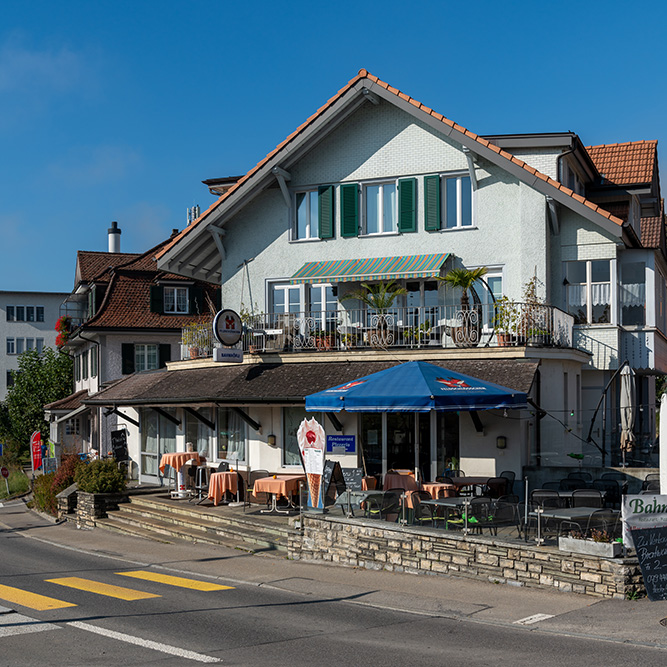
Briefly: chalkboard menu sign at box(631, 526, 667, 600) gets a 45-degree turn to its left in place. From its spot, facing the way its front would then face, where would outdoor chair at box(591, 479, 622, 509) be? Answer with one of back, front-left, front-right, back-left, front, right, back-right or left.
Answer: back-left

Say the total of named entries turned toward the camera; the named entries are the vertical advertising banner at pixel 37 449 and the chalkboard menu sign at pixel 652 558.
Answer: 2

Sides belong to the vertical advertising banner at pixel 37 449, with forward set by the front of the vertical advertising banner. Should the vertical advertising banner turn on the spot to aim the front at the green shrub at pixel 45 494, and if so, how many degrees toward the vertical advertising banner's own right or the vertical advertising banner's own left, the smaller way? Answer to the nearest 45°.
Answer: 0° — it already faces it

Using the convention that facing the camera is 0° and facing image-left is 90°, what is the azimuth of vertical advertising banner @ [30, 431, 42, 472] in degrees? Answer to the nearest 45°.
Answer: approximately 0°

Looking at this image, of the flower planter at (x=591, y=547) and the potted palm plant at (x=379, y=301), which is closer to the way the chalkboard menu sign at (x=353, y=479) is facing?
the flower planter

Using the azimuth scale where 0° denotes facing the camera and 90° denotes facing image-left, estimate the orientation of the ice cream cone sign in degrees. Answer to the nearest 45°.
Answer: approximately 0°

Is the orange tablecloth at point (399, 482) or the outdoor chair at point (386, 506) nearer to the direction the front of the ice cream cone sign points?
the outdoor chair
